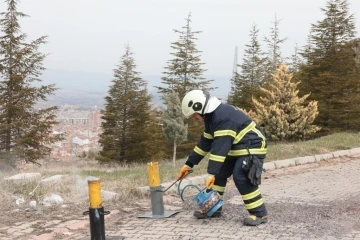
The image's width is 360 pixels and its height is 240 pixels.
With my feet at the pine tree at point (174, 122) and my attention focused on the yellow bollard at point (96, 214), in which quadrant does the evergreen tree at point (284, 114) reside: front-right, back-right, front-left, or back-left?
back-left

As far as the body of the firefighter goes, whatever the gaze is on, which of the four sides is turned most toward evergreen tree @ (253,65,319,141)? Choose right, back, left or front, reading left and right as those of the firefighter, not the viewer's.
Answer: right

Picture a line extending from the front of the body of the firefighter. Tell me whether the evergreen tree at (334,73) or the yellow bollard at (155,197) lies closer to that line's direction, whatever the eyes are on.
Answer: the yellow bollard

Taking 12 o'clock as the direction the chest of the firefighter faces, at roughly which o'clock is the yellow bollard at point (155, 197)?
The yellow bollard is roughly at 1 o'clock from the firefighter.

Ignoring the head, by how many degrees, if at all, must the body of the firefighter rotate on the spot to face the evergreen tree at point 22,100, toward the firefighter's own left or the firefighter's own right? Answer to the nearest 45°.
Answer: approximately 45° to the firefighter's own right

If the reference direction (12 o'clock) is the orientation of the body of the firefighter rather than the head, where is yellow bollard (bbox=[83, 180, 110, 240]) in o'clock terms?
The yellow bollard is roughly at 11 o'clock from the firefighter.

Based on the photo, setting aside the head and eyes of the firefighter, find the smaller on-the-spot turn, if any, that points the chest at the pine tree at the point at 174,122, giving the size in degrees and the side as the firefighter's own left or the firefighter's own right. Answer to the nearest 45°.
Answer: approximately 90° to the firefighter's own right

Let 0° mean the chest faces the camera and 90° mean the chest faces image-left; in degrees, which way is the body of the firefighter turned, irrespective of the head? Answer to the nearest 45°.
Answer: approximately 90°

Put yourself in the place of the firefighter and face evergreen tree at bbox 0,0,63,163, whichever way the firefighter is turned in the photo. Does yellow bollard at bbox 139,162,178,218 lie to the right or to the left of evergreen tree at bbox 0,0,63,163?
left

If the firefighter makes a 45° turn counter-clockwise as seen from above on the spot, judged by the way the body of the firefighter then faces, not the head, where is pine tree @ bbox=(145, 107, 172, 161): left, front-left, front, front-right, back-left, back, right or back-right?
back-right

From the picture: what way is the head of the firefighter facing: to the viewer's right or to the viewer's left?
to the viewer's left

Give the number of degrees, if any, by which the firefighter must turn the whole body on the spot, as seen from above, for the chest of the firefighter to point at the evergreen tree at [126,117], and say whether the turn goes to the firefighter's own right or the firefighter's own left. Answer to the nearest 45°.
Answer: approximately 90° to the firefighter's own right

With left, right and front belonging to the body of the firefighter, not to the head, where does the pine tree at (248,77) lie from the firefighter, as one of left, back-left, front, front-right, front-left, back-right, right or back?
right
